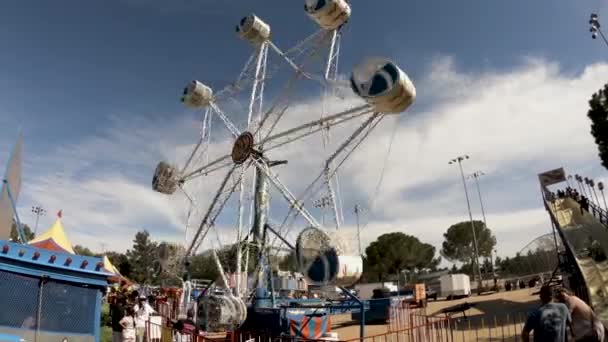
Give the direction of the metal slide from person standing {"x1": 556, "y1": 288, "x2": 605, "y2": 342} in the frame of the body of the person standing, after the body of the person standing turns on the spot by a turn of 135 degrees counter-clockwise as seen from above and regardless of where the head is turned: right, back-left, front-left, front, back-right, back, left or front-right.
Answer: back-left

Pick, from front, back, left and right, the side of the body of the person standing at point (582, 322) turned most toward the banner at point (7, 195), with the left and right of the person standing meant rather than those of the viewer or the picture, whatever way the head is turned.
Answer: front

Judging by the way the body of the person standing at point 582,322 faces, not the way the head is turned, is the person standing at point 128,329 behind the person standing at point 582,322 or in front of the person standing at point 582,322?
in front

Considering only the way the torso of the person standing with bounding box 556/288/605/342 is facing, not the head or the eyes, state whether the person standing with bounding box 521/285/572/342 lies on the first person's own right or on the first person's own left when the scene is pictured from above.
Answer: on the first person's own left

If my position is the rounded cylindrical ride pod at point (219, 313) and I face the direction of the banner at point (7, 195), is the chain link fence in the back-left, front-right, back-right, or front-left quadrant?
front-left

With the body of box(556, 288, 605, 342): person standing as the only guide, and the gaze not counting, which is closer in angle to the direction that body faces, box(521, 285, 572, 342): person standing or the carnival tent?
the carnival tent

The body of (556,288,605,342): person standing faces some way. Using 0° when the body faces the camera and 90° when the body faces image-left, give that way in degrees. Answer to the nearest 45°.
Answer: approximately 90°

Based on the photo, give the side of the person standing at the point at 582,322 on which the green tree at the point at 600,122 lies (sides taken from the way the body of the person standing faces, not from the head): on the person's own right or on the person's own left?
on the person's own right
